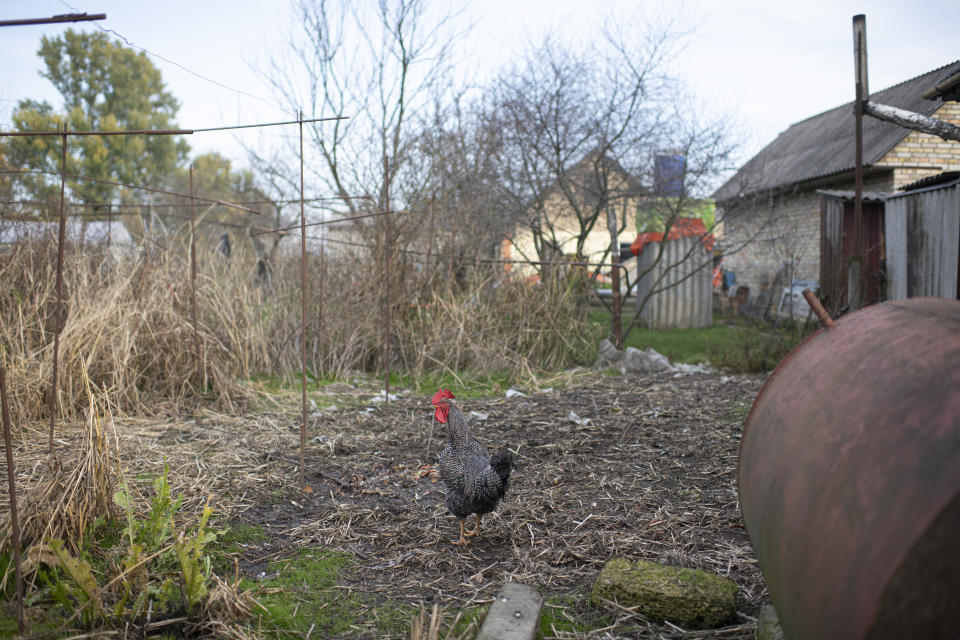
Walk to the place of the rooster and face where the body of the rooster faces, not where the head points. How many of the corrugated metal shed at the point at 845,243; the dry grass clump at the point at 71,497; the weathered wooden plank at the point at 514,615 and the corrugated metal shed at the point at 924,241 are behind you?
2

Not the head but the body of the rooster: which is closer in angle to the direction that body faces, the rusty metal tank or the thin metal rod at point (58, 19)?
the thin metal rod

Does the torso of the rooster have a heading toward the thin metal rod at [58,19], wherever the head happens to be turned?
yes

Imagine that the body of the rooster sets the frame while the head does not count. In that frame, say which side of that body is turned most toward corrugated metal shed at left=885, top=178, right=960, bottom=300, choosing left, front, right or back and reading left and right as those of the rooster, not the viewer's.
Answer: back

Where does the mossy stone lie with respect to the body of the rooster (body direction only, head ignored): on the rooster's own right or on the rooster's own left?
on the rooster's own left
